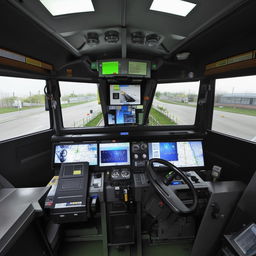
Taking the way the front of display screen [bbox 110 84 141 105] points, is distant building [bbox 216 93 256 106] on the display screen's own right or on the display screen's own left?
on the display screen's own left

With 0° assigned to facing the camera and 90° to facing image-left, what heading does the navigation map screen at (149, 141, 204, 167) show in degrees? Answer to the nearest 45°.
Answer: approximately 0°

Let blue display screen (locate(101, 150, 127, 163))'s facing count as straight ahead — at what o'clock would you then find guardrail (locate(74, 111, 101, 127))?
The guardrail is roughly at 5 o'clock from the blue display screen.

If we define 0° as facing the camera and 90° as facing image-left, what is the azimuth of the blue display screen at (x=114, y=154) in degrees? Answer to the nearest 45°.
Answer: approximately 0°

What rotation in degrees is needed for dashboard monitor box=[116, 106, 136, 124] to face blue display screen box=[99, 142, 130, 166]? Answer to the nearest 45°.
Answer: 0° — it already faces it
